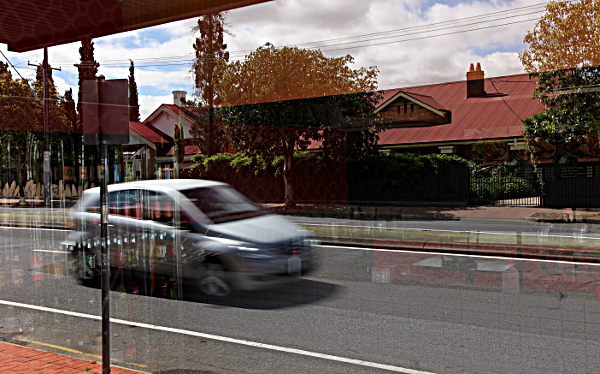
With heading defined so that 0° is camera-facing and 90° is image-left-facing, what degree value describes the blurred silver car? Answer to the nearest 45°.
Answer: approximately 315°

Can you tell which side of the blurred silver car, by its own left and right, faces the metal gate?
left

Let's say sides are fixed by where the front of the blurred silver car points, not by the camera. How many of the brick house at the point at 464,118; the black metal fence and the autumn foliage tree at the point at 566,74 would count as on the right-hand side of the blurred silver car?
0

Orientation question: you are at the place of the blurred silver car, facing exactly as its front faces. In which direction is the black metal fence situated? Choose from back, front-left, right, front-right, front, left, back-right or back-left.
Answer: left

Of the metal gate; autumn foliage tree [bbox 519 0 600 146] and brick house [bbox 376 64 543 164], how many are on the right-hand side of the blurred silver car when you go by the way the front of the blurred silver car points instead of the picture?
0

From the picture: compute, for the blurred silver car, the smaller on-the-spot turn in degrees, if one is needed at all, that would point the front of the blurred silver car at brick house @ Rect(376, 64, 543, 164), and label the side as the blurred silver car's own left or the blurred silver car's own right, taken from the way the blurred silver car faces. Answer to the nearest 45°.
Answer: approximately 90° to the blurred silver car's own left

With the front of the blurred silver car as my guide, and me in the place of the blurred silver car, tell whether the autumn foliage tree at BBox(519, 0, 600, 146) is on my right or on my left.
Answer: on my left
